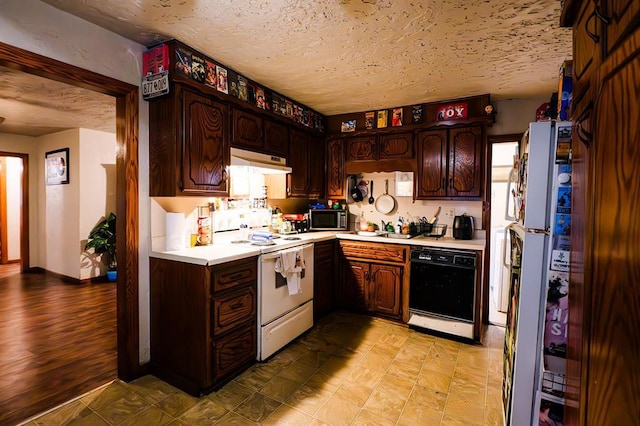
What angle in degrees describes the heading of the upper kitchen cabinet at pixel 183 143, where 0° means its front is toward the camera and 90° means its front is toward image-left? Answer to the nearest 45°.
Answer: approximately 315°

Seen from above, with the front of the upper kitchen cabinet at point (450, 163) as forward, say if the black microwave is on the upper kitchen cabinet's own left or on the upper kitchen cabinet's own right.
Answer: on the upper kitchen cabinet's own right

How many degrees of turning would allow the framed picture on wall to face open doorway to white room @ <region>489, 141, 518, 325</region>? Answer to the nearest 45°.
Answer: approximately 90° to its left

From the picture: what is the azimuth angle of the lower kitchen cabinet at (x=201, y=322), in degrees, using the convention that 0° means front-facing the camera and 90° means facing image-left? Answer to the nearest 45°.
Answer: approximately 315°

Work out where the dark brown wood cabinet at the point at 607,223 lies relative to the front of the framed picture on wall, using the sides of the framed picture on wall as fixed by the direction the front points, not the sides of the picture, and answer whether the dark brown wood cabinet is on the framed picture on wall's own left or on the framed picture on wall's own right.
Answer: on the framed picture on wall's own left

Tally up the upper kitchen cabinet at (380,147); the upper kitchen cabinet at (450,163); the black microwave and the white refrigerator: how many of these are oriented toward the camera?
3

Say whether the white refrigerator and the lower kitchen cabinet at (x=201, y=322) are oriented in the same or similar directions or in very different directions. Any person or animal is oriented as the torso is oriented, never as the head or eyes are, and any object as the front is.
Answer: very different directions

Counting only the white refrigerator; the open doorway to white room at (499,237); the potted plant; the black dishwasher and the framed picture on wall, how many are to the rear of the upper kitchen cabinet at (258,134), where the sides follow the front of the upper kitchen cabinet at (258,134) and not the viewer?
2

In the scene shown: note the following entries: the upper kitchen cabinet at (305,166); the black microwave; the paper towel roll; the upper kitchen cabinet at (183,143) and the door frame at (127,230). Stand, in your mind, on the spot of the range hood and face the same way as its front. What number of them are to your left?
2

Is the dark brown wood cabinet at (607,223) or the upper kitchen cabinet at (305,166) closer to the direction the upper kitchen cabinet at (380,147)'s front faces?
the dark brown wood cabinet

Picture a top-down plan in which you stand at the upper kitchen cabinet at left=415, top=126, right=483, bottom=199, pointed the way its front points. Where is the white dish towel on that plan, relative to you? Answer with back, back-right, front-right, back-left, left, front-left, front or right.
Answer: front-right

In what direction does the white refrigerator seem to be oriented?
to the viewer's left
